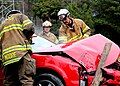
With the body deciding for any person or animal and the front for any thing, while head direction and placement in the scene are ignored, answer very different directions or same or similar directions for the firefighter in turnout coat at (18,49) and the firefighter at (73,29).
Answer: very different directions

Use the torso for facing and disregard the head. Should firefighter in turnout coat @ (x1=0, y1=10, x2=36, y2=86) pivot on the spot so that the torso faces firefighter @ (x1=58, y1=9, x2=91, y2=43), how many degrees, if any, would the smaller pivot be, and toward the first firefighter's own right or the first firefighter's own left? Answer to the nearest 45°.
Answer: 0° — they already face them

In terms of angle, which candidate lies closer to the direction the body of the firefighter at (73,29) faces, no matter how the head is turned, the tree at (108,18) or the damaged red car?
the damaged red car

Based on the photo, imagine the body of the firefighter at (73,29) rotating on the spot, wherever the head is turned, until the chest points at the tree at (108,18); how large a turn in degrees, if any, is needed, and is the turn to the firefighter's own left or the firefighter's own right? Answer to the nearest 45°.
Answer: approximately 135° to the firefighter's own right

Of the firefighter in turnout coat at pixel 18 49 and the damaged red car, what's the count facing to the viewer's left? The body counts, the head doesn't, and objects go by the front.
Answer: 0

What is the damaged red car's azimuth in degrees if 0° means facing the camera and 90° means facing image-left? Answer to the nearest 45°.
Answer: approximately 315°

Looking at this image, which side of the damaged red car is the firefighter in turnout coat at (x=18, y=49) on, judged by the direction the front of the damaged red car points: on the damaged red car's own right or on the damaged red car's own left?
on the damaged red car's own right

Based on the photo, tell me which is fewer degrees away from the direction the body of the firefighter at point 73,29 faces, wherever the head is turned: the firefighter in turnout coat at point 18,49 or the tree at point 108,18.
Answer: the firefighter in turnout coat

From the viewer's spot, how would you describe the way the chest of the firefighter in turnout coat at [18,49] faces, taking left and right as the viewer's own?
facing away from the viewer and to the right of the viewer
